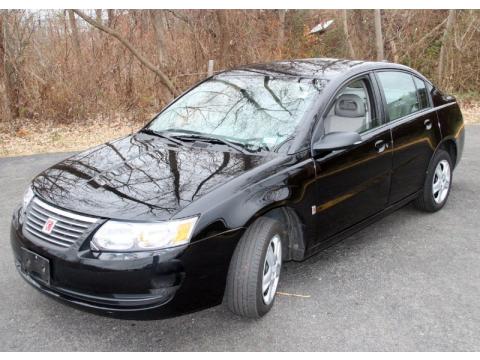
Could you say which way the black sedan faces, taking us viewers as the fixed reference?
facing the viewer and to the left of the viewer

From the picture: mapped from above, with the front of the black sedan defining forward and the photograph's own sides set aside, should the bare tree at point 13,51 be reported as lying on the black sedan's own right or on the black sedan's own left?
on the black sedan's own right
